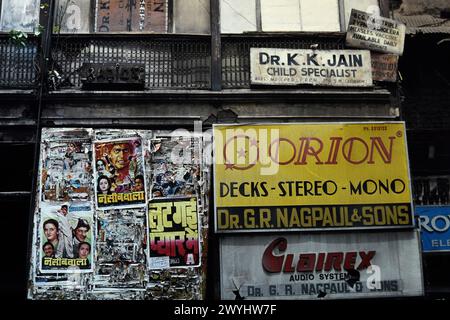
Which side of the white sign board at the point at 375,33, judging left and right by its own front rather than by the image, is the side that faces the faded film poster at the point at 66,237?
right

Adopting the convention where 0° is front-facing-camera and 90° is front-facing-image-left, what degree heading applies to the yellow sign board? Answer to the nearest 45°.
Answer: approximately 0°

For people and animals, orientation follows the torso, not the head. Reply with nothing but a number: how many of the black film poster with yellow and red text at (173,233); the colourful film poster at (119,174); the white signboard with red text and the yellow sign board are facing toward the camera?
4

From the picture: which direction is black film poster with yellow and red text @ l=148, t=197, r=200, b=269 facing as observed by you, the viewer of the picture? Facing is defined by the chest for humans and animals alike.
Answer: facing the viewer

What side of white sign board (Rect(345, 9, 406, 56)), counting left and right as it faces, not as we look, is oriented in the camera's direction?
front

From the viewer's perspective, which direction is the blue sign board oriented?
toward the camera

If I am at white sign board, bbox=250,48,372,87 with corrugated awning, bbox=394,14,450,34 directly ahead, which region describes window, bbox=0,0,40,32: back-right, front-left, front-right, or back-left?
back-left

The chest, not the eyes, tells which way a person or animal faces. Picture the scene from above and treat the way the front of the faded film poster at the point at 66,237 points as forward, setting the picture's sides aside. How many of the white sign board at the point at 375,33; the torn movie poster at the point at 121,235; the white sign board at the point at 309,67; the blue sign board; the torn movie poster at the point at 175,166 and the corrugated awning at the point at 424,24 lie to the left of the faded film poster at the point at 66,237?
6

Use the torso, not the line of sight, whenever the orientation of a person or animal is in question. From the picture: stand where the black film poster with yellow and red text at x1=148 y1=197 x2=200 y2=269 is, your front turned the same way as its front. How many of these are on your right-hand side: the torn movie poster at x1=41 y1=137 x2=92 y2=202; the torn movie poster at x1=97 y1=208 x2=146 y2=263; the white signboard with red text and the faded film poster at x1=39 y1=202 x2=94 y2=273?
3

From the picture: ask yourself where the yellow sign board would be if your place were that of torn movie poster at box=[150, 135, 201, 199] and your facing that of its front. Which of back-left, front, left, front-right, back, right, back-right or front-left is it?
left

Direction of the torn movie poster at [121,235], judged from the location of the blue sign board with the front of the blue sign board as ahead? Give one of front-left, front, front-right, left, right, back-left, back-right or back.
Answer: front-right

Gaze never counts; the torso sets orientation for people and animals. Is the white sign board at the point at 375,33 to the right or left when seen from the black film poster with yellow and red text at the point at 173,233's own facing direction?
on its left

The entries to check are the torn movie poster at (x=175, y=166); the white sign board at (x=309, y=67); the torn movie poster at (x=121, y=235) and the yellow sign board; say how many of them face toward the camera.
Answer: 4

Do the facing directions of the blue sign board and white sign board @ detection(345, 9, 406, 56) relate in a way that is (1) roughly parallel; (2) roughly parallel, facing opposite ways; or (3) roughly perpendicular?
roughly parallel

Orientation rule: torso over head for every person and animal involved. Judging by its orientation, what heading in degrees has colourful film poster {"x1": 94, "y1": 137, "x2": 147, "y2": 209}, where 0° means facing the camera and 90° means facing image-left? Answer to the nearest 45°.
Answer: approximately 0°

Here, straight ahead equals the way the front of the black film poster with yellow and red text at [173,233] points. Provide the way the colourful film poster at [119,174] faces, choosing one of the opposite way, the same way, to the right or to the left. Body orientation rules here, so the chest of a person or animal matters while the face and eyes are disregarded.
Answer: the same way
